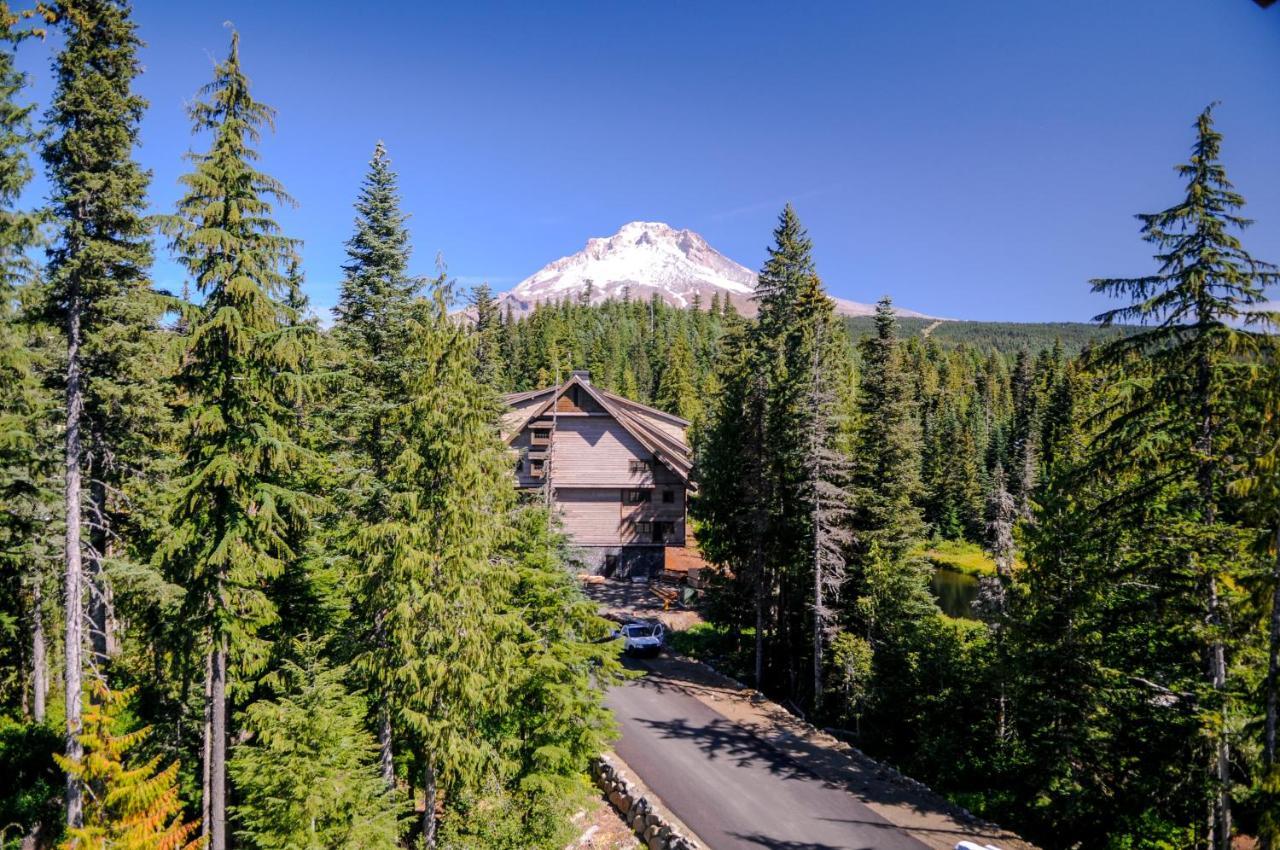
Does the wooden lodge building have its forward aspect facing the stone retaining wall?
yes

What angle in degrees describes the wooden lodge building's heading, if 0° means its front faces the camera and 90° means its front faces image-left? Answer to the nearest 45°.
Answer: approximately 0°

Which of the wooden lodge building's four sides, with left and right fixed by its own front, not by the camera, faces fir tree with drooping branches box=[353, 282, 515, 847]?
front

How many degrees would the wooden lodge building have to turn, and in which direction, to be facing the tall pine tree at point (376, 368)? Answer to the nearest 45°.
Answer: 0° — it already faces it

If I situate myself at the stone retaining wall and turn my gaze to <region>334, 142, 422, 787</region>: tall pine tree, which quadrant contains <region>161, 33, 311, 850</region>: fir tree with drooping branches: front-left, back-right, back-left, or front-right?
front-left

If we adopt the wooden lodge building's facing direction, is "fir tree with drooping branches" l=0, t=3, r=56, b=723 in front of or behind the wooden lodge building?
in front

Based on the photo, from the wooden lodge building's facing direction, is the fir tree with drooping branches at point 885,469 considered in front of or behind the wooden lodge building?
in front

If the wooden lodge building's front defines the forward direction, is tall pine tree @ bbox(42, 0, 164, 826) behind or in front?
in front
